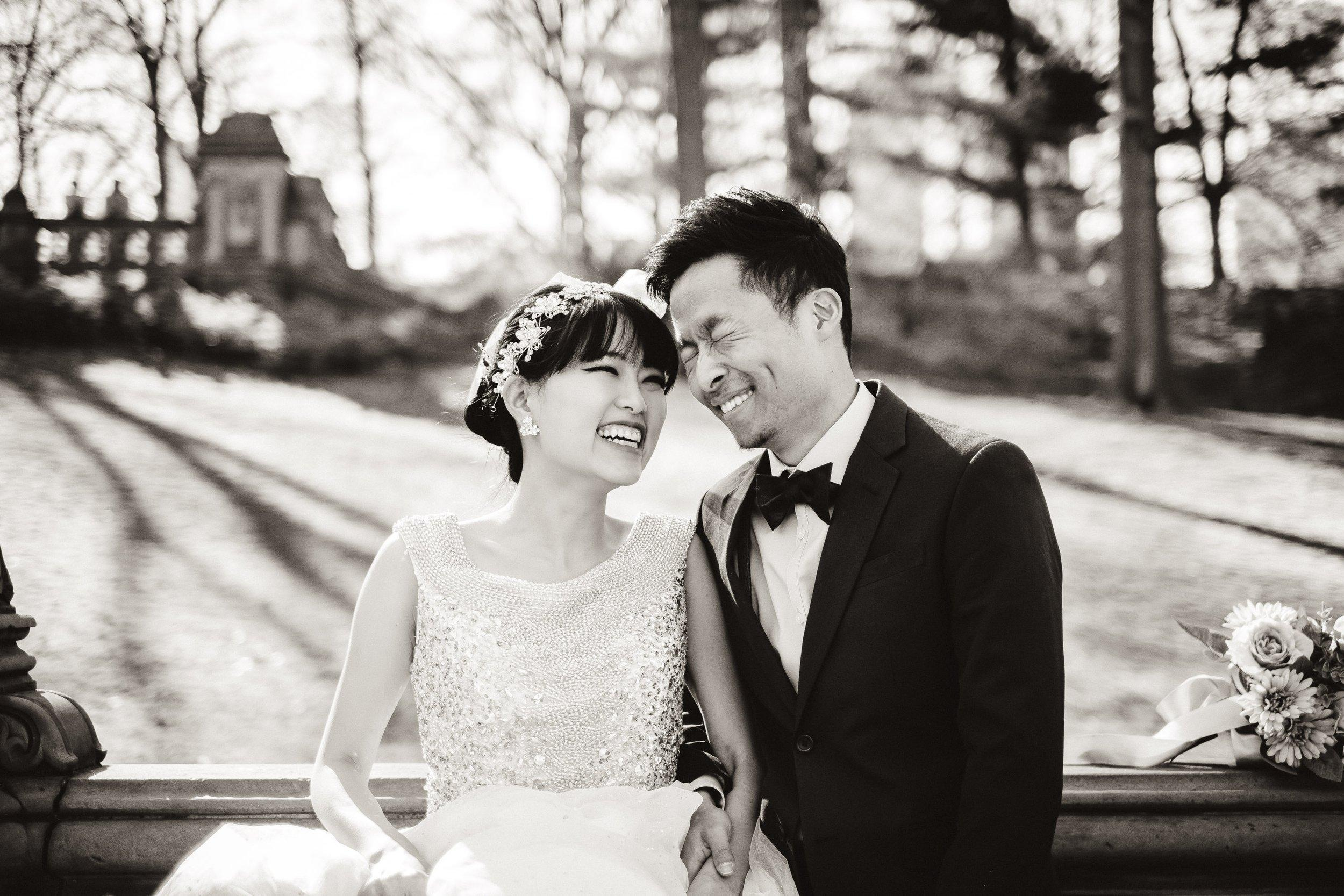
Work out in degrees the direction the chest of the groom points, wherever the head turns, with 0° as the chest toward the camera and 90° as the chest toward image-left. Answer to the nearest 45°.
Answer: approximately 45°

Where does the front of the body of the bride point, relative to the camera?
toward the camera

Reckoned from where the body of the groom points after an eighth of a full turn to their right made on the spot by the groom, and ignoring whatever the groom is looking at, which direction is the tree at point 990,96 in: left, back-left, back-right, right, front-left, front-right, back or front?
right

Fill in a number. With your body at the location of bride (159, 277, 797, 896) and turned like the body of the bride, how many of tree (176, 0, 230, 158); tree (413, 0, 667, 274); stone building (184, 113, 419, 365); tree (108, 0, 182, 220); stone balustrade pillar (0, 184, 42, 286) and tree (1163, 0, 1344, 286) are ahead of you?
0

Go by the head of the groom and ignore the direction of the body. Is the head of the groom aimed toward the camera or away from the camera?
toward the camera

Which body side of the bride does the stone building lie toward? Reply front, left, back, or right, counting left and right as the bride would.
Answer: back

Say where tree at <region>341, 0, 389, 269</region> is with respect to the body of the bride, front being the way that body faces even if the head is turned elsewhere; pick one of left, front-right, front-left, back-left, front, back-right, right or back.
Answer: back

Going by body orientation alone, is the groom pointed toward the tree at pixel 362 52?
no

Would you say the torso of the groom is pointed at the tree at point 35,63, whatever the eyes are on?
no

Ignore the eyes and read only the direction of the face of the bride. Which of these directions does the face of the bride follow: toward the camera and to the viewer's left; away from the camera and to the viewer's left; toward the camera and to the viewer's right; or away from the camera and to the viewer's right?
toward the camera and to the viewer's right

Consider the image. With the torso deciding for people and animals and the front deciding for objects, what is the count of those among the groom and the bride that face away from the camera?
0
